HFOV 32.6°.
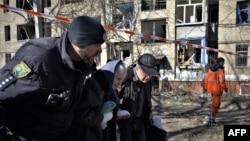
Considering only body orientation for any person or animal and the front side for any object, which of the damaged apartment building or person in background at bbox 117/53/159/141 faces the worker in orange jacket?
the damaged apartment building

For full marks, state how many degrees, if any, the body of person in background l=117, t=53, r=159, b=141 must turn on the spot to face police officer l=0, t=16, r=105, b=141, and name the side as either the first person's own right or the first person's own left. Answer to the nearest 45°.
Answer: approximately 45° to the first person's own right

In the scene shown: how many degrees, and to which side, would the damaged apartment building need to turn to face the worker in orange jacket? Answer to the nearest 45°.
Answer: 0° — it already faces them

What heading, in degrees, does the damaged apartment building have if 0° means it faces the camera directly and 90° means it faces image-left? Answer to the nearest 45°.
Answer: approximately 0°

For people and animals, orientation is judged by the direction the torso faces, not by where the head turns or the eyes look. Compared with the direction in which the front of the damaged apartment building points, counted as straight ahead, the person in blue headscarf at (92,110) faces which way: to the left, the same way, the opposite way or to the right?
to the left

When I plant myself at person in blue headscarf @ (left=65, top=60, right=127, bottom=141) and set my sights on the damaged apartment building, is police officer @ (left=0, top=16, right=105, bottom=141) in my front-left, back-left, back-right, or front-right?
back-left

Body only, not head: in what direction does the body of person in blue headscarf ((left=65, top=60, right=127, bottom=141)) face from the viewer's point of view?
to the viewer's right

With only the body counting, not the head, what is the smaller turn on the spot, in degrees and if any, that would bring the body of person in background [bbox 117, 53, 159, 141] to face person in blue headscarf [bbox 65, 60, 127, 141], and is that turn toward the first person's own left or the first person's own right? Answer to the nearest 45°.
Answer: approximately 45° to the first person's own right
